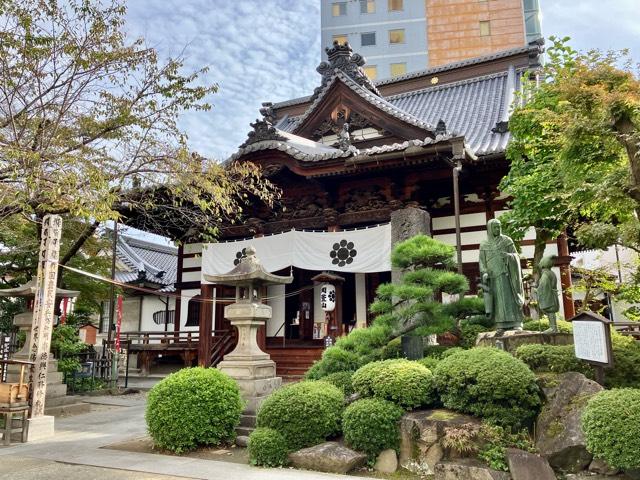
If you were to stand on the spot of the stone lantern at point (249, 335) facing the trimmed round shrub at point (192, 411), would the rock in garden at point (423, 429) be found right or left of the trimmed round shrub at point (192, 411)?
left

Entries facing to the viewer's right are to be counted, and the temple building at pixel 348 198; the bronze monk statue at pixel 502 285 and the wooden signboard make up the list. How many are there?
0

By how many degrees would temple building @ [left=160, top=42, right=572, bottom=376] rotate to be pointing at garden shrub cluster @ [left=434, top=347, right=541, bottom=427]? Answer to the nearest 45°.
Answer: approximately 45° to its left

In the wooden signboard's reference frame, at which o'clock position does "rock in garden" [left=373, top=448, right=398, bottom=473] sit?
The rock in garden is roughly at 1 o'clock from the wooden signboard.

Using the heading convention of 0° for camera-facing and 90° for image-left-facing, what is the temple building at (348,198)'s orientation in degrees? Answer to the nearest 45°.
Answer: approximately 45°

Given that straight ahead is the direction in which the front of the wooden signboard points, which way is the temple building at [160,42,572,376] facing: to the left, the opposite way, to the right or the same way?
the same way

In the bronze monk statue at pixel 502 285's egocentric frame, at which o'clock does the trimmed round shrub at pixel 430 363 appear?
The trimmed round shrub is roughly at 2 o'clock from the bronze monk statue.

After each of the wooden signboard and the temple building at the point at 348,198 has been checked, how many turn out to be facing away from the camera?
0

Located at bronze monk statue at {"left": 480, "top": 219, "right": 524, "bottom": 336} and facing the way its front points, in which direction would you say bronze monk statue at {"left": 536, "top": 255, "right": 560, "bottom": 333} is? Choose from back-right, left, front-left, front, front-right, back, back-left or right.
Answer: left

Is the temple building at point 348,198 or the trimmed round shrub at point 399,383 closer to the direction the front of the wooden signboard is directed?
the trimmed round shrub

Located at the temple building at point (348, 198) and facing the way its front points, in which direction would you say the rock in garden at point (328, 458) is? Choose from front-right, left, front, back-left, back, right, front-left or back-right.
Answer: front-left

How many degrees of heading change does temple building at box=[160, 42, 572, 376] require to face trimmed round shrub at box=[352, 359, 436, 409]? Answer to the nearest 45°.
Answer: approximately 45° to its left

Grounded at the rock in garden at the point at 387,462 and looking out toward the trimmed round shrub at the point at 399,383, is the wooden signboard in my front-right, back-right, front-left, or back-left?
front-right

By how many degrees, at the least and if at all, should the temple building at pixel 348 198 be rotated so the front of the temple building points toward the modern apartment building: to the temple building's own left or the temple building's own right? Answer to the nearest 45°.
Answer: approximately 135° to the temple building's own right

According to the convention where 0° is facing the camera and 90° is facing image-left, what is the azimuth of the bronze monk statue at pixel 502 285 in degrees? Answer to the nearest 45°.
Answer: approximately 0°

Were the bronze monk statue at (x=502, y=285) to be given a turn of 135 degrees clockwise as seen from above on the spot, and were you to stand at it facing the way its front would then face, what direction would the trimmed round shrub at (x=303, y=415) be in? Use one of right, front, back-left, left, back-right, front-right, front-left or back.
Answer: left

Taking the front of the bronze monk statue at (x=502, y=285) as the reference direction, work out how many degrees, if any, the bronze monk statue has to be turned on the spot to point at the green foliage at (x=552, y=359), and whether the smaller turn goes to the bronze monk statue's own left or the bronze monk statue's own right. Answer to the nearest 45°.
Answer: approximately 45° to the bronze monk statue's own left

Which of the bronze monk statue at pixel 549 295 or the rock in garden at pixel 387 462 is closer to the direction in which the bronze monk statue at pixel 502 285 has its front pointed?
the rock in garden

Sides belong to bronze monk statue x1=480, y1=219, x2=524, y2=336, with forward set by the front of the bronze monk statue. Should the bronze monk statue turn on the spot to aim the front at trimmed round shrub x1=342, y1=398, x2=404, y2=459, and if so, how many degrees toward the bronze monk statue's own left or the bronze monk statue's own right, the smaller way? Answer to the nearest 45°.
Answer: approximately 45° to the bronze monk statue's own right

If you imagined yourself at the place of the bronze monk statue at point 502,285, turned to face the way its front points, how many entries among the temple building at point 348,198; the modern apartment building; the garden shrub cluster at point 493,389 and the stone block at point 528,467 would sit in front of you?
2
